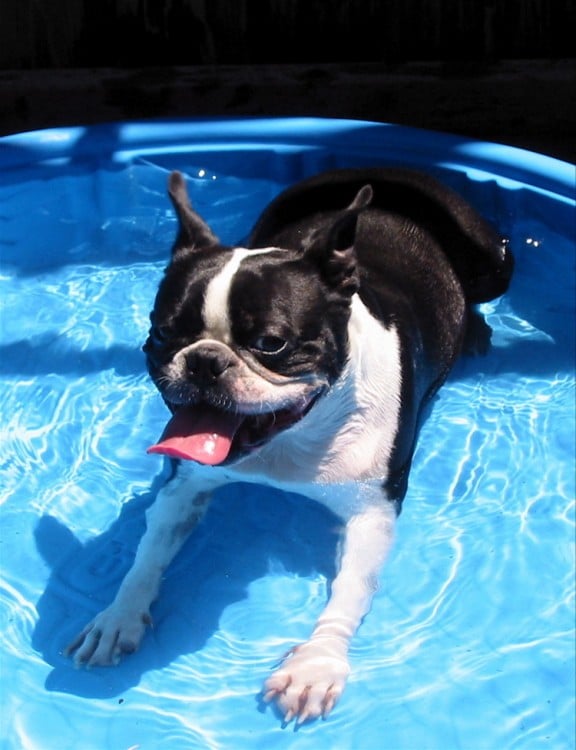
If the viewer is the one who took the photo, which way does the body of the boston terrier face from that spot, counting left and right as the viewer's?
facing the viewer and to the left of the viewer
